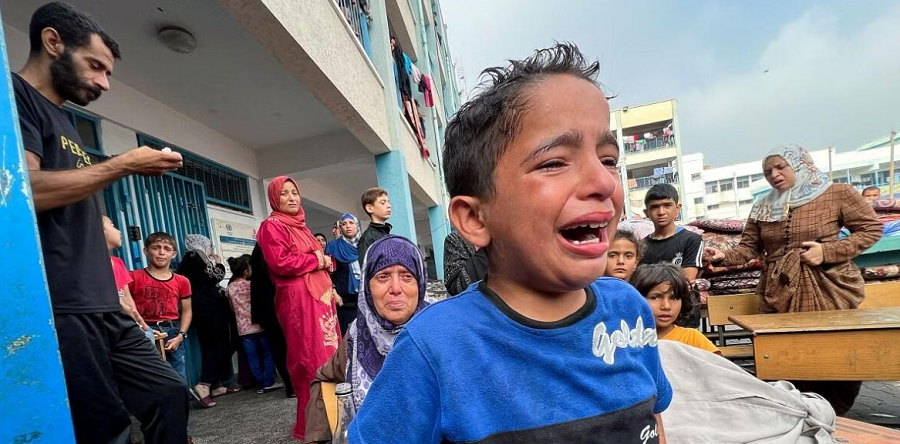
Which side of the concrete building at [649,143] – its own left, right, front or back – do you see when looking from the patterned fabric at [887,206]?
front

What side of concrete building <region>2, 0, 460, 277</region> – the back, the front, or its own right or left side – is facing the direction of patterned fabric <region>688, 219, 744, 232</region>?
front

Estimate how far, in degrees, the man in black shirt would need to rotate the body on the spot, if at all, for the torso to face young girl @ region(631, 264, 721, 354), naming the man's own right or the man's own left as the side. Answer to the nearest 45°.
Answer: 0° — they already face them

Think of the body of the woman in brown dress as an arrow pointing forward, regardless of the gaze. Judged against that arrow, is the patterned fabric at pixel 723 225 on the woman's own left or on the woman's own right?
on the woman's own right

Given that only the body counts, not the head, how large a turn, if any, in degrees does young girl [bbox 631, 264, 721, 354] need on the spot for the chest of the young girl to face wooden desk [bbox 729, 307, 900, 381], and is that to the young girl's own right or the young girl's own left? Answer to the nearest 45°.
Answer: approximately 135° to the young girl's own left

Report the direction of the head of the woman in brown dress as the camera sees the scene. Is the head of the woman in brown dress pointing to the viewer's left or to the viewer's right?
to the viewer's left

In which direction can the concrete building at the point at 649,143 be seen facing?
toward the camera

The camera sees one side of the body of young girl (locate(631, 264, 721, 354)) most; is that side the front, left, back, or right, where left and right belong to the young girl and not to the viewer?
front

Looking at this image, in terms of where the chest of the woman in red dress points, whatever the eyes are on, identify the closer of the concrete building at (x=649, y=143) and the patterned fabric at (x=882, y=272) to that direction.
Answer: the patterned fabric

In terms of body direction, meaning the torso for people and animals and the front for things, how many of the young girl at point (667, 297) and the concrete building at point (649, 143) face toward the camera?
2

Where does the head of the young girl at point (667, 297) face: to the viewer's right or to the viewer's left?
to the viewer's left
